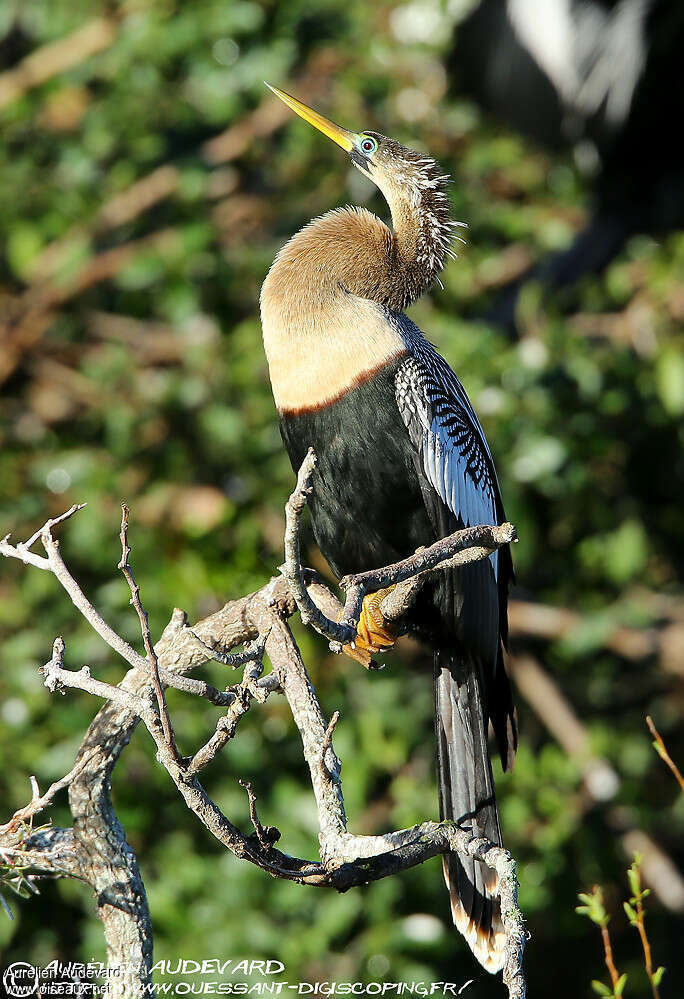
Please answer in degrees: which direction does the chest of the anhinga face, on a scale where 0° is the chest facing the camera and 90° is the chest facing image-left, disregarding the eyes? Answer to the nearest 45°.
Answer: approximately 45°

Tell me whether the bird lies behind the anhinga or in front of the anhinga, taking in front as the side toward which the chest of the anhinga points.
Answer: behind
